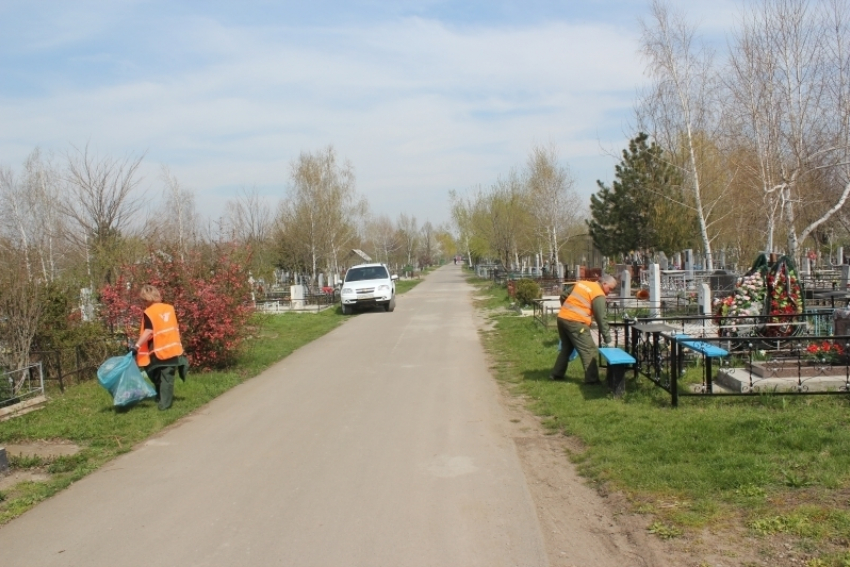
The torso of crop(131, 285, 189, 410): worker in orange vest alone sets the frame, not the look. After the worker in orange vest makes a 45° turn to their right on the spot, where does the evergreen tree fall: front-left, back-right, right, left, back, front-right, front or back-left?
front-right

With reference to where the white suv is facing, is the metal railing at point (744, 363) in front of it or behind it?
in front

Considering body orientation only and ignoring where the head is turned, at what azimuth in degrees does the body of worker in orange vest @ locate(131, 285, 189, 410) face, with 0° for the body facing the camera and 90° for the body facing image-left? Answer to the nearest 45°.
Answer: approximately 135°

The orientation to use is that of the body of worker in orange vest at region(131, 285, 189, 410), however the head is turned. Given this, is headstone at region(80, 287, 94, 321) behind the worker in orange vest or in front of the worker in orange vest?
in front

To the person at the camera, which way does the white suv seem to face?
facing the viewer

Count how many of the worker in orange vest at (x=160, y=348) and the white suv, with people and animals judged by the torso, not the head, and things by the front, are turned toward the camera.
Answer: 1

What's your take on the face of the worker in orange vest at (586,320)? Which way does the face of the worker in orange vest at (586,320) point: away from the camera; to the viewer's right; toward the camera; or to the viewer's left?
to the viewer's right

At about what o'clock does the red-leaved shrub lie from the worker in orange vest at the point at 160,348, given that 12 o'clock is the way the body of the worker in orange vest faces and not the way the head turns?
The red-leaved shrub is roughly at 2 o'clock from the worker in orange vest.

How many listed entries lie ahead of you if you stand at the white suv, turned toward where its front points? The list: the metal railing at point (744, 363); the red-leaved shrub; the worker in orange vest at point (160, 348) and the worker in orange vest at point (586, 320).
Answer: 4

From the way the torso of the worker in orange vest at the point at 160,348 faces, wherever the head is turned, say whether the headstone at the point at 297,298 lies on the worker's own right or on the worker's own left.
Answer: on the worker's own right

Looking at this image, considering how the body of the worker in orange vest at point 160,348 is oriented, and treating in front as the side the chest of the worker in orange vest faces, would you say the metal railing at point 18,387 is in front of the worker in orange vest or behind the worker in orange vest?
in front
